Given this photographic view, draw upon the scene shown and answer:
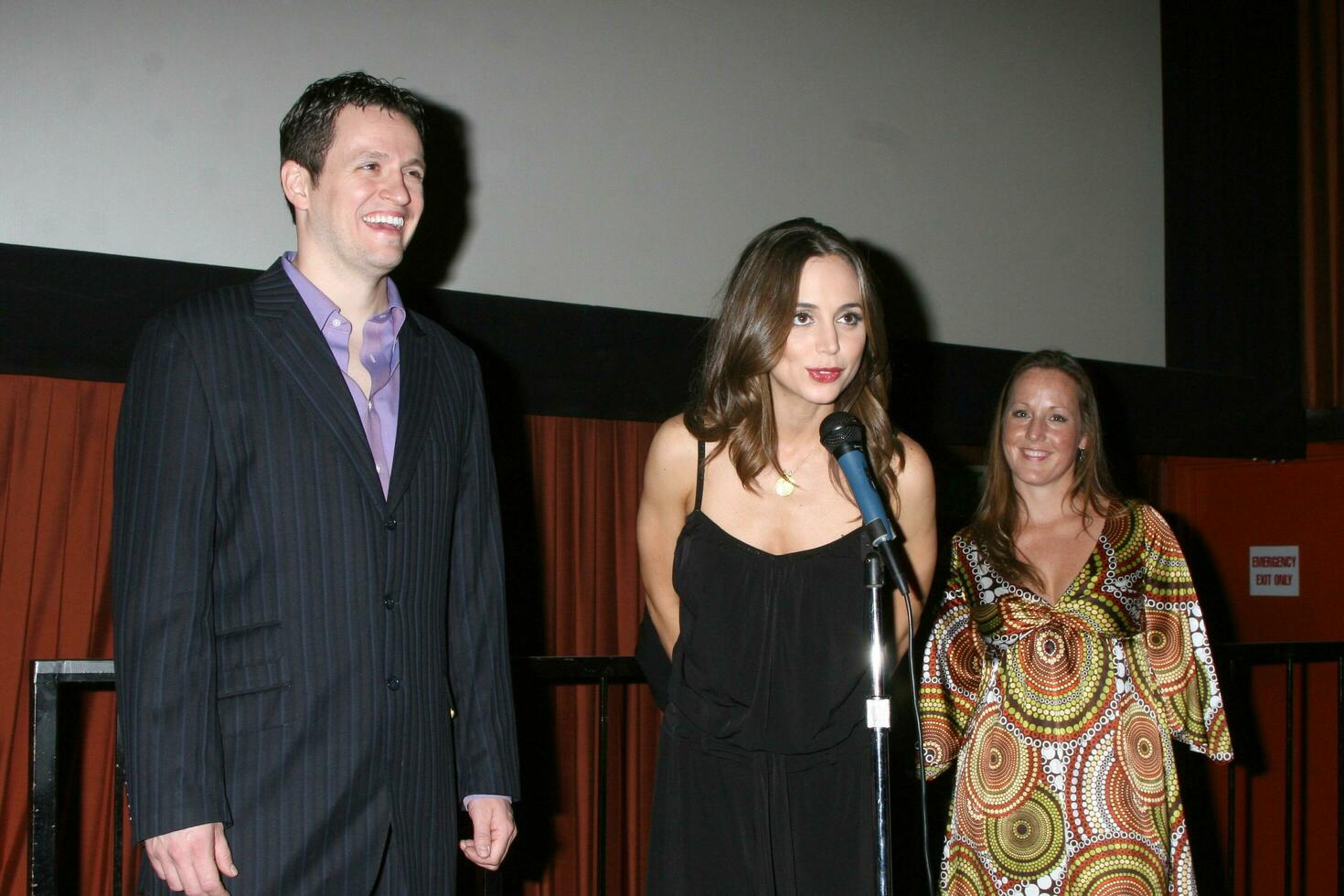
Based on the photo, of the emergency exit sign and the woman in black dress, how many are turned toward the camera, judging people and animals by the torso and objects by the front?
2

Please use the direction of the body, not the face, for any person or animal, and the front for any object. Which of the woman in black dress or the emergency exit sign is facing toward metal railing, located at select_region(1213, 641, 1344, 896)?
the emergency exit sign

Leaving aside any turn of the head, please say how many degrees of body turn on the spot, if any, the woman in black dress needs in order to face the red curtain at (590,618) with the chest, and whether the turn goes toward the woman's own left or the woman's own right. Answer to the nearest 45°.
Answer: approximately 180°

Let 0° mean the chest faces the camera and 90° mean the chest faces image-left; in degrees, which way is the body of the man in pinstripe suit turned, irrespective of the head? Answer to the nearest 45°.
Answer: approximately 315°

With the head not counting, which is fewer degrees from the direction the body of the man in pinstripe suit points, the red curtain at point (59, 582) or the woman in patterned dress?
the woman in patterned dress

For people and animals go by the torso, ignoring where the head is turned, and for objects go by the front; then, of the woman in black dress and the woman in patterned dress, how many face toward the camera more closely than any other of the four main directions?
2

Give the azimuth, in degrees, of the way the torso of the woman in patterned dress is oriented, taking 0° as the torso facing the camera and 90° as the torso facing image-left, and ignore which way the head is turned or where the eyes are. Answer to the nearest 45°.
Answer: approximately 0°
